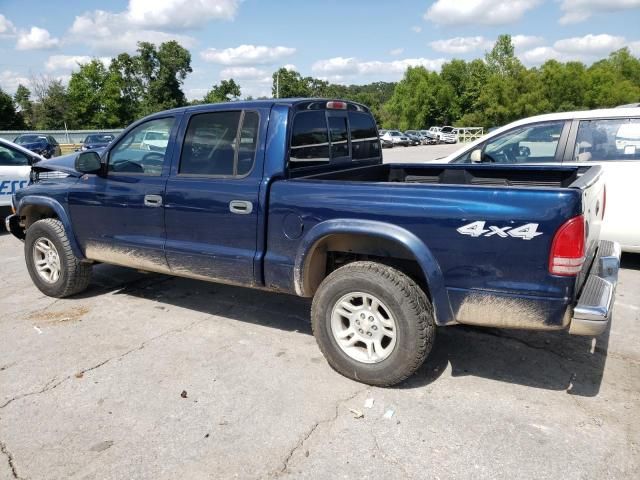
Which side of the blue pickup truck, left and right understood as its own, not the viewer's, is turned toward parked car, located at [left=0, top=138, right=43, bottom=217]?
front

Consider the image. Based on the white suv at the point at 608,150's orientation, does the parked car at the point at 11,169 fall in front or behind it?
in front

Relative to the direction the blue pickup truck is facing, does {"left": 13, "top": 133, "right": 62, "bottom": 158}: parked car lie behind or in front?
in front

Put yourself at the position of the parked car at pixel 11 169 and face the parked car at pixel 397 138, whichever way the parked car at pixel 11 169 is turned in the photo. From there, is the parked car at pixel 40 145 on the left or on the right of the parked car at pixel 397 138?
left

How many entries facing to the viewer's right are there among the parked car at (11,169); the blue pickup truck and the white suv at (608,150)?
1

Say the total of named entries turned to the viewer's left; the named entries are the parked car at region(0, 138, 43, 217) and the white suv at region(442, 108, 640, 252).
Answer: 1

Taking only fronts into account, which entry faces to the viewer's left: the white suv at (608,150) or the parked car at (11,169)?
the white suv

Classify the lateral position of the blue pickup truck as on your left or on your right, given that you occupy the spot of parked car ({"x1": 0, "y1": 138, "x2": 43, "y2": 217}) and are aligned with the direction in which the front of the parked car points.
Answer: on your right

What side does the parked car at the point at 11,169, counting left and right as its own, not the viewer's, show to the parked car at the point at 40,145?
left

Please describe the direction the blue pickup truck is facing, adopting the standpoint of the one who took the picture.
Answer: facing away from the viewer and to the left of the viewer

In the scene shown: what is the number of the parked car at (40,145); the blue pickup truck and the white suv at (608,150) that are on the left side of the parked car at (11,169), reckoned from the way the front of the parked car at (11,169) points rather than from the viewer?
1

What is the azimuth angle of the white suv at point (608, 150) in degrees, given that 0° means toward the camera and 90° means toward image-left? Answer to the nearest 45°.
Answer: approximately 90°

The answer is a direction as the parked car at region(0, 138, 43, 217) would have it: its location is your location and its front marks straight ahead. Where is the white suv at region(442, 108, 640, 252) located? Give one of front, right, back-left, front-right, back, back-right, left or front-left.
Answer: front-right

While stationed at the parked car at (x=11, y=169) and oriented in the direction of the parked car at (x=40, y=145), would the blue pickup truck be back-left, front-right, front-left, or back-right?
back-right

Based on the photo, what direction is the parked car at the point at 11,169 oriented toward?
to the viewer's right
